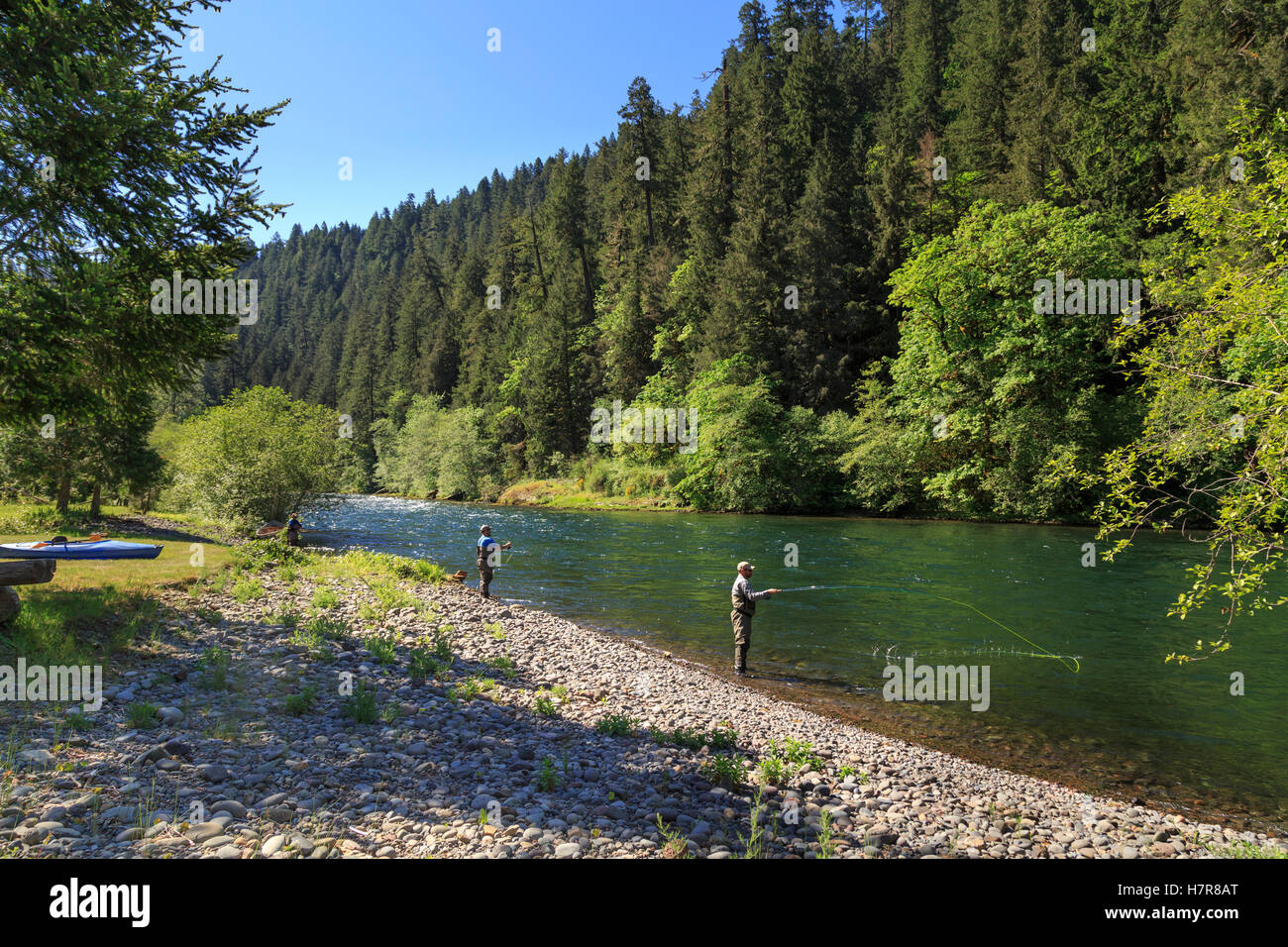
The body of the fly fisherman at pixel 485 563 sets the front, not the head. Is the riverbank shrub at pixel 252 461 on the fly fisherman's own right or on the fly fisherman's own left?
on the fly fisherman's own left

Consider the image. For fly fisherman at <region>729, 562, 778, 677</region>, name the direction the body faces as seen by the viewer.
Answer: to the viewer's right

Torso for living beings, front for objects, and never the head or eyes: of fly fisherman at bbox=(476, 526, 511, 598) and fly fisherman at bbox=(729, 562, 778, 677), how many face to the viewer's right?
2

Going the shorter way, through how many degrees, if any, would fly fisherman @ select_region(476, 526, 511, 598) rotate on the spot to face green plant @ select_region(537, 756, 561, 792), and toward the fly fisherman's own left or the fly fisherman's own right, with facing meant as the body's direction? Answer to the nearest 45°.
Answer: approximately 90° to the fly fisherman's own right

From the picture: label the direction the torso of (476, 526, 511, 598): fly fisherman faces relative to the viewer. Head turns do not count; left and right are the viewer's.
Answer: facing to the right of the viewer

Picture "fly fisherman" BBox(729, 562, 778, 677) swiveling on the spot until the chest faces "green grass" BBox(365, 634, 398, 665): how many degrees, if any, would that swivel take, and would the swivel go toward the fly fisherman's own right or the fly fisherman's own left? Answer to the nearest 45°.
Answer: approximately 135° to the fly fisherman's own right
